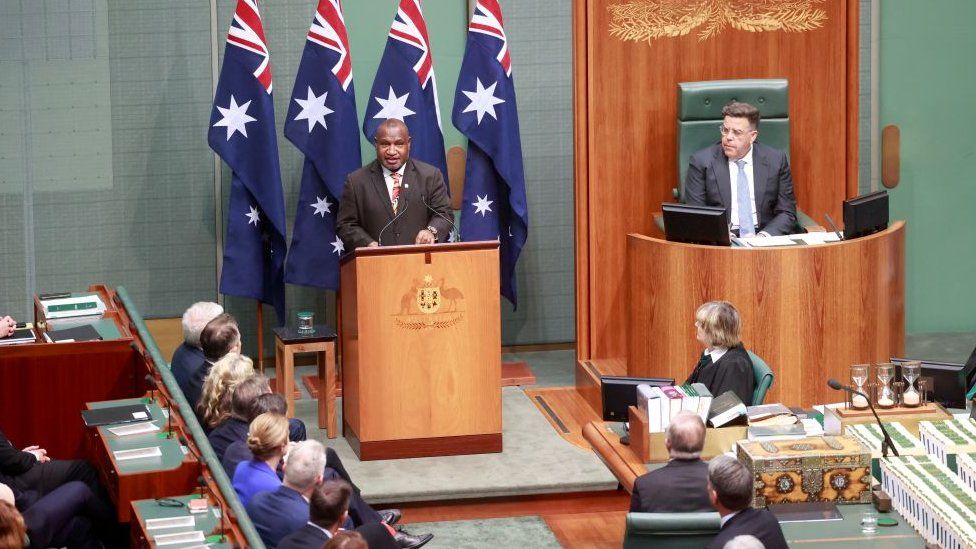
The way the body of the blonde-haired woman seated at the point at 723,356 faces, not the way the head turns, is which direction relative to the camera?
to the viewer's left

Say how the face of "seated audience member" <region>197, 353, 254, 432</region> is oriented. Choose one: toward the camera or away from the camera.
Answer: away from the camera

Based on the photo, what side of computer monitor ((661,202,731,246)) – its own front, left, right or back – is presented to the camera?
back

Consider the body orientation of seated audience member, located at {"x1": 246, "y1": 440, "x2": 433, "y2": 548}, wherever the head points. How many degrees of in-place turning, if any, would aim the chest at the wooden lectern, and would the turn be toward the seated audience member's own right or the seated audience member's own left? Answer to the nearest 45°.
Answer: approximately 45° to the seated audience member's own left

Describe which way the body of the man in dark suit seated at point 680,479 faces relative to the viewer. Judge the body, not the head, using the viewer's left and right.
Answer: facing away from the viewer

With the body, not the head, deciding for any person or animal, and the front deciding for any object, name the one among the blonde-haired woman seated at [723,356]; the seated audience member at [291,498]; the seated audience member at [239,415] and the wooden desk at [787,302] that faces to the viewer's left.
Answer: the blonde-haired woman seated

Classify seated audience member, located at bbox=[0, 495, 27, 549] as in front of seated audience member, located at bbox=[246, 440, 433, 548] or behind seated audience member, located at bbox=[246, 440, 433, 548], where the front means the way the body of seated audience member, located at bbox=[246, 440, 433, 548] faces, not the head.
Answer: behind

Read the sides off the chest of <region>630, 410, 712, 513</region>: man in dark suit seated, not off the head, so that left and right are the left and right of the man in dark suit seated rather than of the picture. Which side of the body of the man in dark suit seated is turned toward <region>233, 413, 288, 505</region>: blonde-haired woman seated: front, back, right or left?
left

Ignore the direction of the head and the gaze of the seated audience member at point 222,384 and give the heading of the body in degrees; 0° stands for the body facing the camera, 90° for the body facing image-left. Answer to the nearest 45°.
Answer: approximately 225°

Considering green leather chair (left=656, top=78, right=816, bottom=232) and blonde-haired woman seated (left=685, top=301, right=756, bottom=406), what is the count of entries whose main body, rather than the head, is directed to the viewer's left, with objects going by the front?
1

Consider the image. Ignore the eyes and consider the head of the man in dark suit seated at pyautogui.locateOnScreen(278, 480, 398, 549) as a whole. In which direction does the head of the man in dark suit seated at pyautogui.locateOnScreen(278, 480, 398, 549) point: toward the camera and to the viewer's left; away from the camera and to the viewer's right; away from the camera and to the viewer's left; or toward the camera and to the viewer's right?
away from the camera and to the viewer's right

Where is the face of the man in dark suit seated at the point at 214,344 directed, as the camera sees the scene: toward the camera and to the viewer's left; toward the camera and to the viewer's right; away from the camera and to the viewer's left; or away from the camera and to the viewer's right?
away from the camera and to the viewer's right

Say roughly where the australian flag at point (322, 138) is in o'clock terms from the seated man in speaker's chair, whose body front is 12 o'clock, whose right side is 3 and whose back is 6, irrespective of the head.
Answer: The australian flag is roughly at 3 o'clock from the seated man in speaker's chair.
